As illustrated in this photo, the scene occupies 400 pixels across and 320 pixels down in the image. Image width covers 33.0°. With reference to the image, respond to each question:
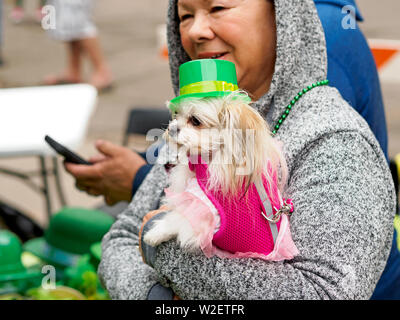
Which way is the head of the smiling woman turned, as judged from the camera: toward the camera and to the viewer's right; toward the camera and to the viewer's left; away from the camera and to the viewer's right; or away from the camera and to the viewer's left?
toward the camera and to the viewer's left

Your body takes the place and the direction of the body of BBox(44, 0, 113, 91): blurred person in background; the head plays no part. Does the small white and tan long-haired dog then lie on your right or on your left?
on your left

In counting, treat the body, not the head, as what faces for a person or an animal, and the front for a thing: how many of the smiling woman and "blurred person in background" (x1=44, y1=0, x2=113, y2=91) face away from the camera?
0

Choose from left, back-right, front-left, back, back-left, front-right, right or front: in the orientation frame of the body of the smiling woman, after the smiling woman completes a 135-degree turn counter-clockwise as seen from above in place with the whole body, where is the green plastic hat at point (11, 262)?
back-left

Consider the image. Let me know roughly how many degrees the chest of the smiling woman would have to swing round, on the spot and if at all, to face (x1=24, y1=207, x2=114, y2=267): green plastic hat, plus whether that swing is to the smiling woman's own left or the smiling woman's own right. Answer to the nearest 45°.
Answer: approximately 90° to the smiling woman's own right

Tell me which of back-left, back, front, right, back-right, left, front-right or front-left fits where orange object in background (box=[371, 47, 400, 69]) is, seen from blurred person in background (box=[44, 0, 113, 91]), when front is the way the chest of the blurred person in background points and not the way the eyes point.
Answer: back-left

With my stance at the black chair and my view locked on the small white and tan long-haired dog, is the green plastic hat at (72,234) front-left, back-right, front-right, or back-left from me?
front-right

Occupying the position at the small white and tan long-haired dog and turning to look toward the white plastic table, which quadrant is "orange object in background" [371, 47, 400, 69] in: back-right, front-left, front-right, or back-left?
front-right

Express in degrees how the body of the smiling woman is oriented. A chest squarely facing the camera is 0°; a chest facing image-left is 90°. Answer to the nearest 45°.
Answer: approximately 45°

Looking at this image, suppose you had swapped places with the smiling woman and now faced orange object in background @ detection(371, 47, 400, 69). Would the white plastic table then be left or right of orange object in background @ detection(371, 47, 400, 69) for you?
left
